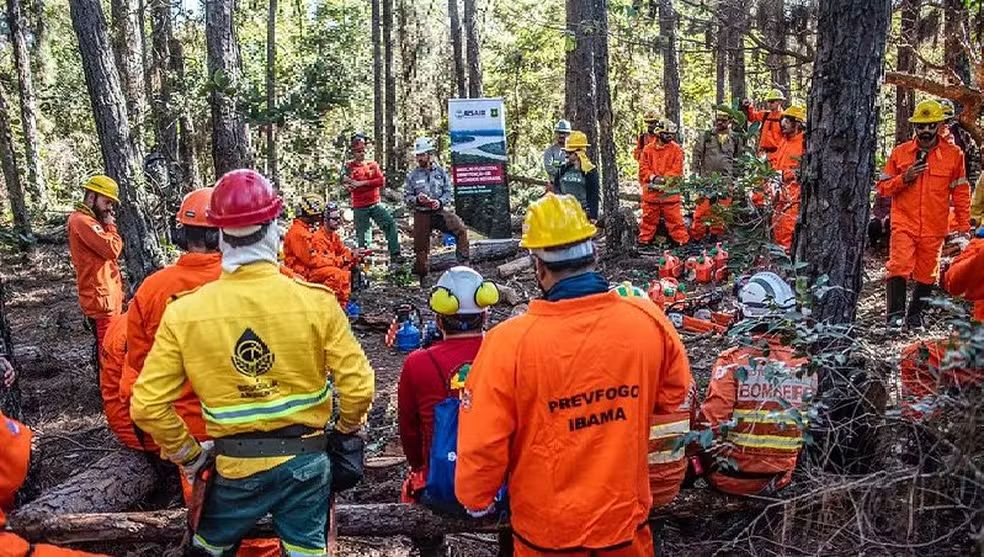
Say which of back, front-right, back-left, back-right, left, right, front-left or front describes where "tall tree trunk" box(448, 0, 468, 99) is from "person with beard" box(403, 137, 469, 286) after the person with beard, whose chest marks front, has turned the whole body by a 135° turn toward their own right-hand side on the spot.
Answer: front-right

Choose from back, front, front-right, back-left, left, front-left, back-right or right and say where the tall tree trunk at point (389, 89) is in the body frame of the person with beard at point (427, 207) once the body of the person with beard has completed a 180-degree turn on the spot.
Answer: front

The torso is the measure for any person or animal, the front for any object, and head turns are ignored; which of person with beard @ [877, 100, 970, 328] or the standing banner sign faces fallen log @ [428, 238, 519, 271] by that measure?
the standing banner sign

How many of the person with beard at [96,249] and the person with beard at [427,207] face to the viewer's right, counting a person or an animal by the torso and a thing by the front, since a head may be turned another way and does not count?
1

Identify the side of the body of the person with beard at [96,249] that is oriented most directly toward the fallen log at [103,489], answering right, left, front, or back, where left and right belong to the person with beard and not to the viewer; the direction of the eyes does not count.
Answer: right

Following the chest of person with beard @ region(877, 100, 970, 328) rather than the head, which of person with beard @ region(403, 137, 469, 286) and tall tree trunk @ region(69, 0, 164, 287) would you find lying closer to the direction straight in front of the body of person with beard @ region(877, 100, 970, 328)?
the tall tree trunk

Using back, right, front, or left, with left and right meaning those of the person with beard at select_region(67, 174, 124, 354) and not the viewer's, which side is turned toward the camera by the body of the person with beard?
right

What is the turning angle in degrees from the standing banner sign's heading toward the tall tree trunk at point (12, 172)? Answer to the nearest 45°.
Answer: approximately 90° to its right

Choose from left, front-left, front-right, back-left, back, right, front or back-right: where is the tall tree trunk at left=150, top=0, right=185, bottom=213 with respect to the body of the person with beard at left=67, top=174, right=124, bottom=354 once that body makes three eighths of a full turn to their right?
back-right

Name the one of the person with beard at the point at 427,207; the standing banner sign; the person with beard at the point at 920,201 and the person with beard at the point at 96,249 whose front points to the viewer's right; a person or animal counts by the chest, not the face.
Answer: the person with beard at the point at 96,249

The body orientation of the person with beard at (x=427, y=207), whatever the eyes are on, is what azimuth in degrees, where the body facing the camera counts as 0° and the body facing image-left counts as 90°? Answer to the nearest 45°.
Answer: approximately 0°

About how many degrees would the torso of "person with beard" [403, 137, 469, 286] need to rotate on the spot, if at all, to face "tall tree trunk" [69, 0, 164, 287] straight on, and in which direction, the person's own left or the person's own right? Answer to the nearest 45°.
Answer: approximately 45° to the person's own right

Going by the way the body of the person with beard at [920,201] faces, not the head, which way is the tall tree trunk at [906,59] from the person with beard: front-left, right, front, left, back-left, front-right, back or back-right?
back
